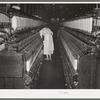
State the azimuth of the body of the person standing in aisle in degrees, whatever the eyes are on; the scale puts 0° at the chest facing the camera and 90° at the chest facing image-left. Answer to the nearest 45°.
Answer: approximately 135°
